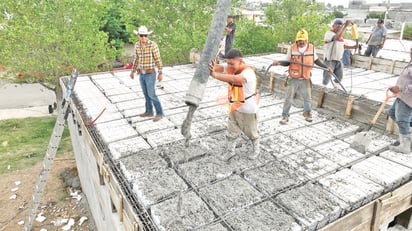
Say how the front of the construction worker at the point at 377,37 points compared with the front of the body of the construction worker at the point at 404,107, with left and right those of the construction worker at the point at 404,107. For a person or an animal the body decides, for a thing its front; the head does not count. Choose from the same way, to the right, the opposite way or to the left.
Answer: to the left

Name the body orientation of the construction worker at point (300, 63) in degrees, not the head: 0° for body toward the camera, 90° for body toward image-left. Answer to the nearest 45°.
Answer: approximately 0°

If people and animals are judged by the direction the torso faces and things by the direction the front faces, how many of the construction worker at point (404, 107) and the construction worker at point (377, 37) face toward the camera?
1

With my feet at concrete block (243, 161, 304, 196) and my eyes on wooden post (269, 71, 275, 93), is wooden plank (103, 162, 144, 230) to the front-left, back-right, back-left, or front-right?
back-left

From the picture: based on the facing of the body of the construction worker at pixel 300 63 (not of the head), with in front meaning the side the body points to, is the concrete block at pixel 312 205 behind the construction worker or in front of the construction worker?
in front

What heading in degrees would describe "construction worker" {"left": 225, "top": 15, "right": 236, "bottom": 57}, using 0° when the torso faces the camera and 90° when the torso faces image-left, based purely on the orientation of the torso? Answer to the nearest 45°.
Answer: approximately 45°

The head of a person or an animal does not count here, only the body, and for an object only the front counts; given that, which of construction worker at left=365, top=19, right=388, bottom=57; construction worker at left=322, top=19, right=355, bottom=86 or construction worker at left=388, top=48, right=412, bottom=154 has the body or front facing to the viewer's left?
construction worker at left=388, top=48, right=412, bottom=154

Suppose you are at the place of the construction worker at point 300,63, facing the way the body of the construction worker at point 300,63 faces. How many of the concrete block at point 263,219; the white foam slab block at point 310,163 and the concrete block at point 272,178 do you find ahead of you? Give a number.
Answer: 3

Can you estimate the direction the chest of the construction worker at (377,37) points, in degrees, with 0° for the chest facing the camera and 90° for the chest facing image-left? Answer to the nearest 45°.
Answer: approximately 0°

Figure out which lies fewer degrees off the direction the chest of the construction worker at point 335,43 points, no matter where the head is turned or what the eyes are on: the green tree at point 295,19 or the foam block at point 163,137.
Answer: the foam block
